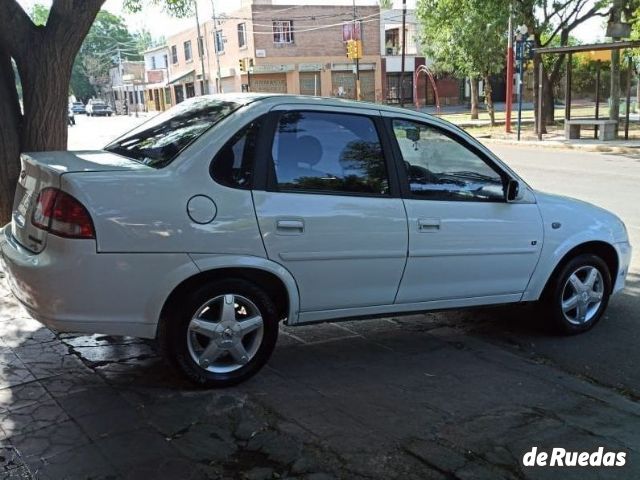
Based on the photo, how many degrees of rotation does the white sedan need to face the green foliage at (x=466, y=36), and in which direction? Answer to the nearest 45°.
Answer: approximately 45° to its left

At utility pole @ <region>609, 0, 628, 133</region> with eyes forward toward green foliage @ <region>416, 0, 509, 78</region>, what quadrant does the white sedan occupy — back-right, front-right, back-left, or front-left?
back-left

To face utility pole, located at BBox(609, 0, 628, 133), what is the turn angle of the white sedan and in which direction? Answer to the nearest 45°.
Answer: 0° — it already faces it

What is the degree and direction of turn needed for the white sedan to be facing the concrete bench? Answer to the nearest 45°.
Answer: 0° — it already faces it

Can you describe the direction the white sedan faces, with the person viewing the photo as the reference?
facing away from the viewer and to the right of the viewer
